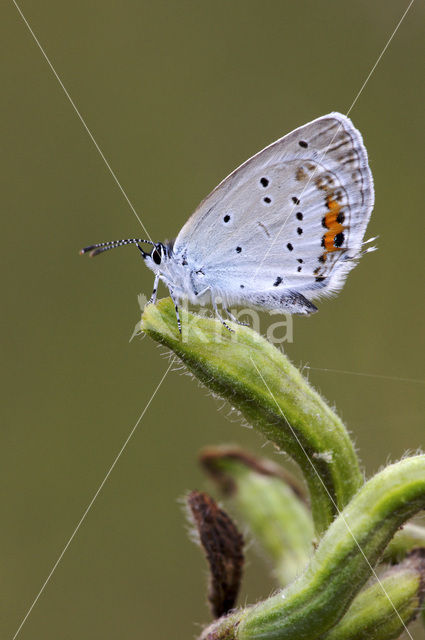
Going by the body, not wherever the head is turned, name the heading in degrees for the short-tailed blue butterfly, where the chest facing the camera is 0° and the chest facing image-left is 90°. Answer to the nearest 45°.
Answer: approximately 90°
